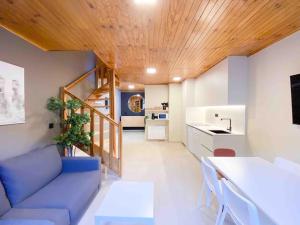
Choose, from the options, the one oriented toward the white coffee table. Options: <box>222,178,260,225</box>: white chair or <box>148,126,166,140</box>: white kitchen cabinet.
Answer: the white kitchen cabinet

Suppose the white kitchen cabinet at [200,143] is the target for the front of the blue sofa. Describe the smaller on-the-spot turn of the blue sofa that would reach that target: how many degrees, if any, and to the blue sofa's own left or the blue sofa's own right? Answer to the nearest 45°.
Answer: approximately 45° to the blue sofa's own left

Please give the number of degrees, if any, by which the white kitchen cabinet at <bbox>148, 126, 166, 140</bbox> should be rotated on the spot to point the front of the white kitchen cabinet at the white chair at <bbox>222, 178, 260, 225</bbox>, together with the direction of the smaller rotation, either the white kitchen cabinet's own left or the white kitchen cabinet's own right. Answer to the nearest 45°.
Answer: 0° — it already faces it

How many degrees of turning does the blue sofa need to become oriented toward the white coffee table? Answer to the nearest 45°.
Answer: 0° — it already faces it

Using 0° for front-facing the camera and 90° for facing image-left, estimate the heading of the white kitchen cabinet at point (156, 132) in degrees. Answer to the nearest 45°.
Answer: approximately 0°

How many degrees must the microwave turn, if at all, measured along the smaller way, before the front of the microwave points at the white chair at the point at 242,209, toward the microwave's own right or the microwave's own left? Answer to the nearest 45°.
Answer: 0° — it already faces it

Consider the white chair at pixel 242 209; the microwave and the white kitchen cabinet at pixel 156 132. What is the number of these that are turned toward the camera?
2

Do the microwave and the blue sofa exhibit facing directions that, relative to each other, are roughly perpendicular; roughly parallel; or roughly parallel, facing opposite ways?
roughly perpendicular

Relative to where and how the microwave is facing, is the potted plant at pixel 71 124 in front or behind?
in front

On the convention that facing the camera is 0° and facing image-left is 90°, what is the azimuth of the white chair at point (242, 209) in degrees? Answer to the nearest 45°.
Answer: approximately 225°

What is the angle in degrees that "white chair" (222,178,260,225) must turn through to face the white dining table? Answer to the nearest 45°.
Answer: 0° — it already faces it

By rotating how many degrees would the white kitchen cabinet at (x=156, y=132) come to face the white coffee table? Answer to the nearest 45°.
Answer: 0° — it already faces it

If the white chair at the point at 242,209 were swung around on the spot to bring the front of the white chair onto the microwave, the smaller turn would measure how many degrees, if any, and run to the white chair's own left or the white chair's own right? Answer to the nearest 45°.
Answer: approximately 90° to the white chair's own left

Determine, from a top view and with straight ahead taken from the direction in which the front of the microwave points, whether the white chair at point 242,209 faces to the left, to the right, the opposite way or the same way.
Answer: to the left
